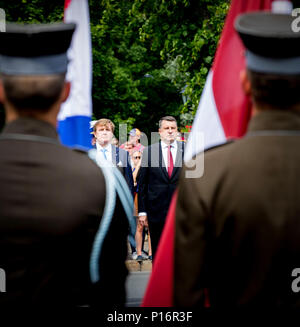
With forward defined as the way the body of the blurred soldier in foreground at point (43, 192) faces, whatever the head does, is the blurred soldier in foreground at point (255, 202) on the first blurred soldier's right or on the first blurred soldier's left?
on the first blurred soldier's right

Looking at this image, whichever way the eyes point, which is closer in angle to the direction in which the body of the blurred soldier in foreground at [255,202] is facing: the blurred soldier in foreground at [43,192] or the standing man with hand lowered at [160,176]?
the standing man with hand lowered

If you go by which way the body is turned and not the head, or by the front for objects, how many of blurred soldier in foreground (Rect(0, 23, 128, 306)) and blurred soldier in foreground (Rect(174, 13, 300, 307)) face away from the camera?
2

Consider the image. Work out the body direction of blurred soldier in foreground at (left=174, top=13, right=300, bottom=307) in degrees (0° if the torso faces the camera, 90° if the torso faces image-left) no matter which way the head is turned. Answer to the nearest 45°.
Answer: approximately 180°

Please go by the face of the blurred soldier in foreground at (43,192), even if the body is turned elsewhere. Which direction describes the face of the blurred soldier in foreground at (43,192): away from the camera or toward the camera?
away from the camera

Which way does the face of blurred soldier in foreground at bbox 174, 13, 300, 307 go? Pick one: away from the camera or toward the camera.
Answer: away from the camera

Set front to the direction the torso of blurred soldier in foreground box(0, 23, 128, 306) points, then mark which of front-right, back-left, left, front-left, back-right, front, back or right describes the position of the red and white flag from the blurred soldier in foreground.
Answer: front-right

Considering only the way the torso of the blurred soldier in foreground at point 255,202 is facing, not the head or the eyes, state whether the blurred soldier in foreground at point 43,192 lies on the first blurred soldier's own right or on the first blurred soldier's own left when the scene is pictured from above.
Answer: on the first blurred soldier's own left

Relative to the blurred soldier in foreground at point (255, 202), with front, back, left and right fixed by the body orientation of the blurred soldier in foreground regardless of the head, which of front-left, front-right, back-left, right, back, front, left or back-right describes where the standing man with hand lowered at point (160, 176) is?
front

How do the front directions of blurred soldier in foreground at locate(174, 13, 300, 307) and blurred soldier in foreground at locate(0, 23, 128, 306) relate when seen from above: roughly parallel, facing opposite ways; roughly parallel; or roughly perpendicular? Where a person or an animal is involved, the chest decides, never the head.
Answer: roughly parallel

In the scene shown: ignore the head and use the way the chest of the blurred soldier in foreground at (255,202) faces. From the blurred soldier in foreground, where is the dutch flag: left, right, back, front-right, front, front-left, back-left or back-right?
front-left

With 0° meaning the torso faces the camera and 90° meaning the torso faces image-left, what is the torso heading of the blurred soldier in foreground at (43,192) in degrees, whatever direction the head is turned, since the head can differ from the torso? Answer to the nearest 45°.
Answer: approximately 180°
